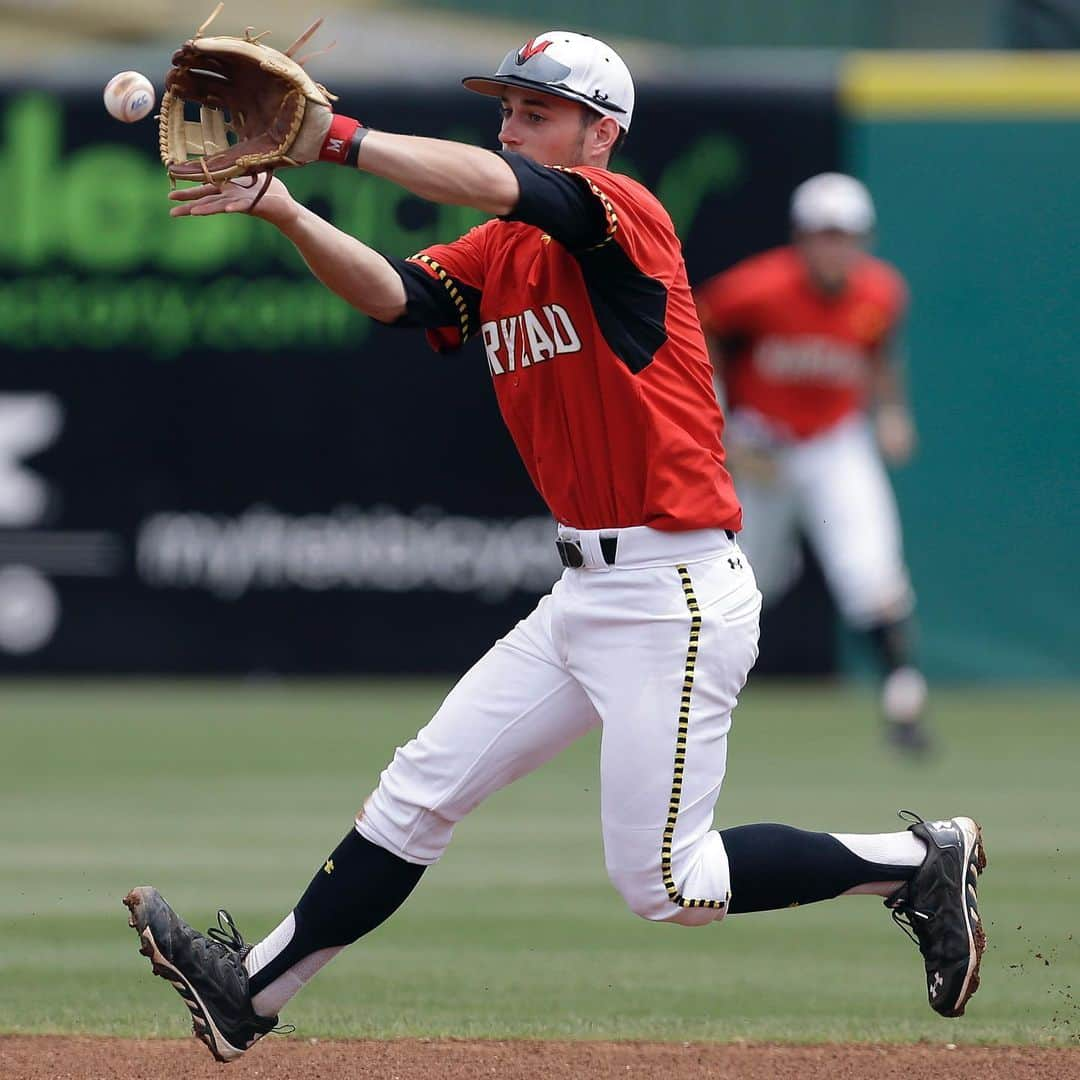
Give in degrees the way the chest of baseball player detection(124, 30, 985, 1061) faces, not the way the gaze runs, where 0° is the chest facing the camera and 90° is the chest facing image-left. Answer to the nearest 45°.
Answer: approximately 45°

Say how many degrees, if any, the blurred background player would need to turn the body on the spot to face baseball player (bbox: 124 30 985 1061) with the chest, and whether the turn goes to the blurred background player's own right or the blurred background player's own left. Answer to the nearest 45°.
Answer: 0° — they already face them

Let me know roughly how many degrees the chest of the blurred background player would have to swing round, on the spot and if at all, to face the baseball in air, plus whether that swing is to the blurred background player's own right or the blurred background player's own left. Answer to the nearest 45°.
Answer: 0° — they already face it

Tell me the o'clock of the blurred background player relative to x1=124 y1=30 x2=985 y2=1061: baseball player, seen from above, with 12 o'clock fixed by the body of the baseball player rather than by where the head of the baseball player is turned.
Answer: The blurred background player is roughly at 5 o'clock from the baseball player.
